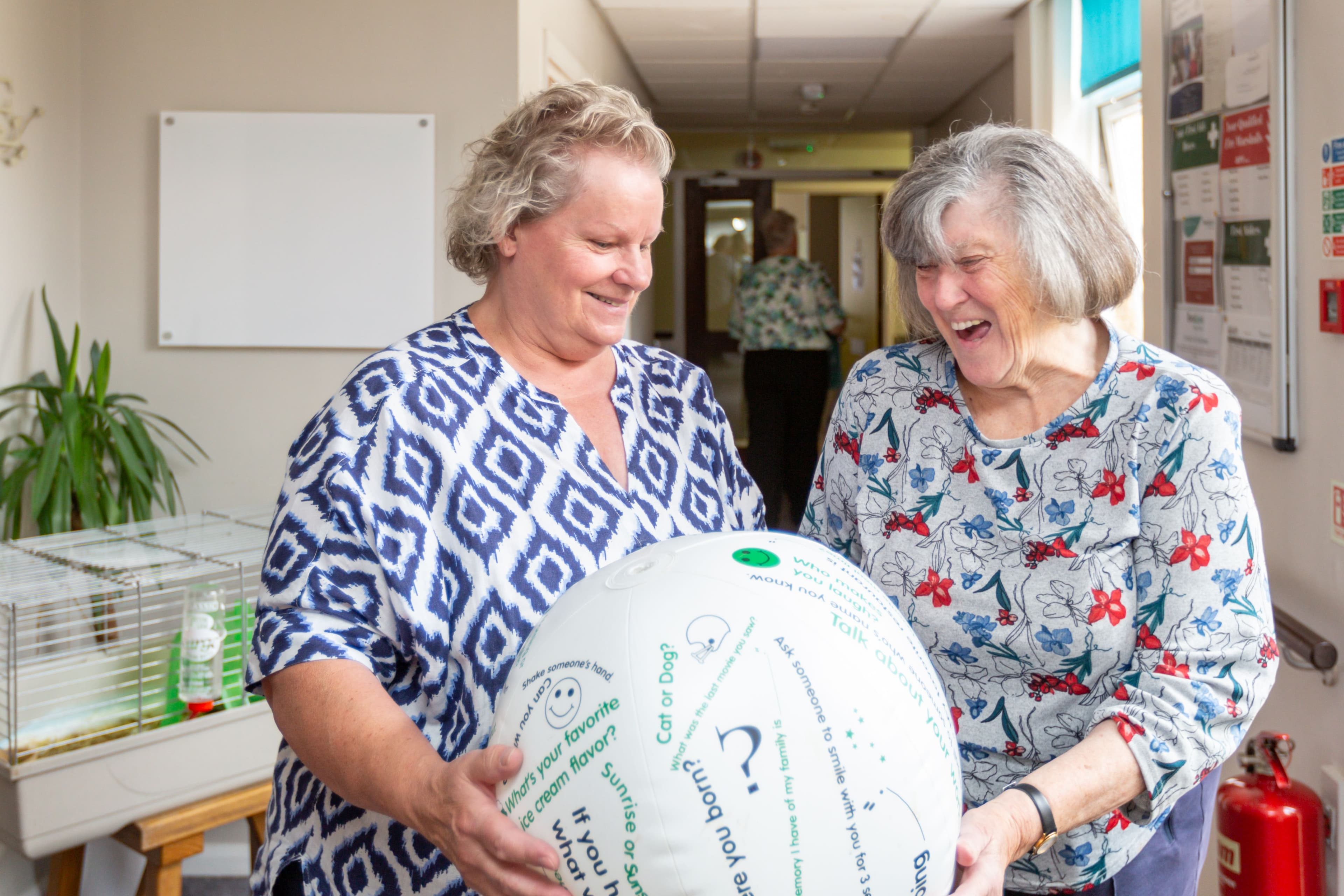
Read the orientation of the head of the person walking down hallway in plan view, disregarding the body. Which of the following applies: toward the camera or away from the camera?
away from the camera

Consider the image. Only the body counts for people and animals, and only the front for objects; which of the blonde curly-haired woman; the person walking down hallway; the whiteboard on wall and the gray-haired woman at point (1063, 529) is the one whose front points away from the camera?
the person walking down hallway

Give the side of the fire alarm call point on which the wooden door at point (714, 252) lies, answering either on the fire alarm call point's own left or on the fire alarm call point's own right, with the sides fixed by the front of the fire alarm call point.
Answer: on the fire alarm call point's own right

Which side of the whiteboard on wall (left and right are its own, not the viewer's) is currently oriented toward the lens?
front

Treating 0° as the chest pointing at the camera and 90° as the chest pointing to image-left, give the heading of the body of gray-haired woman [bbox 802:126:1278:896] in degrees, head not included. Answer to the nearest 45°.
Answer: approximately 45°

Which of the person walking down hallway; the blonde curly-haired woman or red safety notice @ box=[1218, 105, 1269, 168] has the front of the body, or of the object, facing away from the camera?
the person walking down hallway

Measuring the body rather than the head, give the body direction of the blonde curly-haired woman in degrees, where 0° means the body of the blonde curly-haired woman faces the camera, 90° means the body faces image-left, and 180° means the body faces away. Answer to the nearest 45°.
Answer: approximately 315°

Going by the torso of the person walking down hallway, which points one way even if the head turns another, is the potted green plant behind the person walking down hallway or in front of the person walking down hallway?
behind

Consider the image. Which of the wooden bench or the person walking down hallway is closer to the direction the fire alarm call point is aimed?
the wooden bench

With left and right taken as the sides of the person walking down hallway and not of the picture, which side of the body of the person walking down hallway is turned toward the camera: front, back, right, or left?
back

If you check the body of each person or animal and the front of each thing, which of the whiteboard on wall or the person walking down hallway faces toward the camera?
the whiteboard on wall

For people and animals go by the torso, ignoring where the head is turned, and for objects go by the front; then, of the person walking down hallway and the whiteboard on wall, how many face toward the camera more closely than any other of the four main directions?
1
